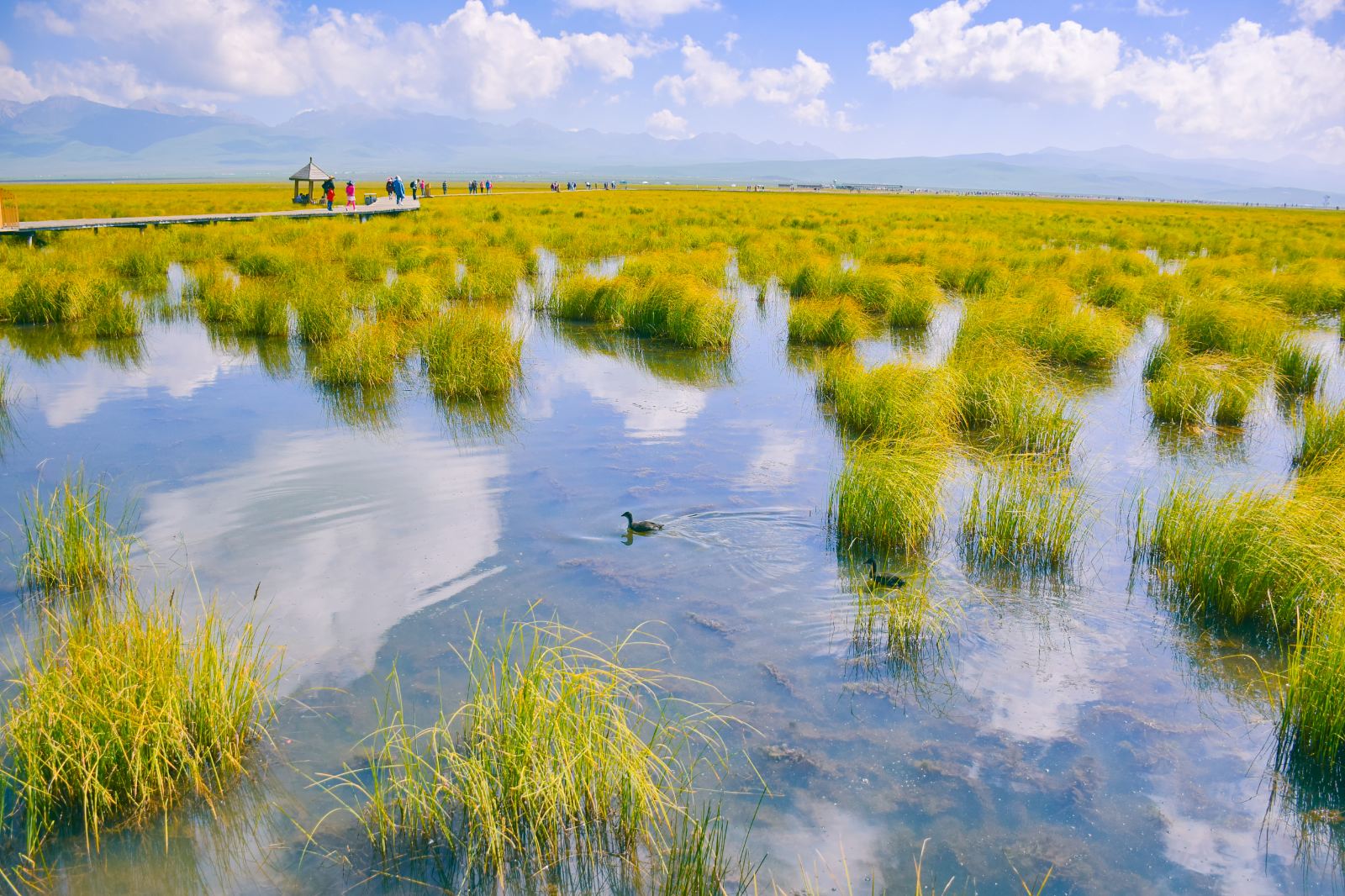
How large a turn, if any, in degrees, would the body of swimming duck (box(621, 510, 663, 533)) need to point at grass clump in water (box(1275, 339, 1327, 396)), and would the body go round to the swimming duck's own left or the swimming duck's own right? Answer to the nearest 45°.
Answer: approximately 135° to the swimming duck's own right

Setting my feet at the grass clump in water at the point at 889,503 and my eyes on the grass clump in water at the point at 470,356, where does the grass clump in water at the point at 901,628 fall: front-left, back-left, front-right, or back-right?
back-left

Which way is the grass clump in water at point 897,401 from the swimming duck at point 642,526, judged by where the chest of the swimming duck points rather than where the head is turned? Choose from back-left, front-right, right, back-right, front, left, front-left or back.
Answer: back-right

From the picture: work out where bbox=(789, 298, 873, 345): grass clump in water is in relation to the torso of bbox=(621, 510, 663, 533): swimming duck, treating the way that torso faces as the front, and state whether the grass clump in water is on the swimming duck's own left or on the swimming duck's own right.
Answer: on the swimming duck's own right

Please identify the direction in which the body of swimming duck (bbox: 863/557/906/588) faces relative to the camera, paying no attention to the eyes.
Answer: to the viewer's left

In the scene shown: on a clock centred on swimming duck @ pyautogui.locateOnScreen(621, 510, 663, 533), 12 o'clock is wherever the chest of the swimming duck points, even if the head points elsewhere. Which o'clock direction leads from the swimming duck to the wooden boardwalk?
The wooden boardwalk is roughly at 2 o'clock from the swimming duck.

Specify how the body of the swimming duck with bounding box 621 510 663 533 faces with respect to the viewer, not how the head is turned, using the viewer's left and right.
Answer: facing to the left of the viewer

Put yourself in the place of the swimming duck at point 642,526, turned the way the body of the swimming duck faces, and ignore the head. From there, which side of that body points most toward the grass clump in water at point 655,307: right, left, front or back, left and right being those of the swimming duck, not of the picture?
right

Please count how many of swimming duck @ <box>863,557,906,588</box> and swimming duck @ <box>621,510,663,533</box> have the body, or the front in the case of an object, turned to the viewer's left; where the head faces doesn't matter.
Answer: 2

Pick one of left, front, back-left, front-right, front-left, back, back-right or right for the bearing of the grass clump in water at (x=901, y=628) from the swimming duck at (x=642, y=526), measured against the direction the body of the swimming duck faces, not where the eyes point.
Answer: back-left
